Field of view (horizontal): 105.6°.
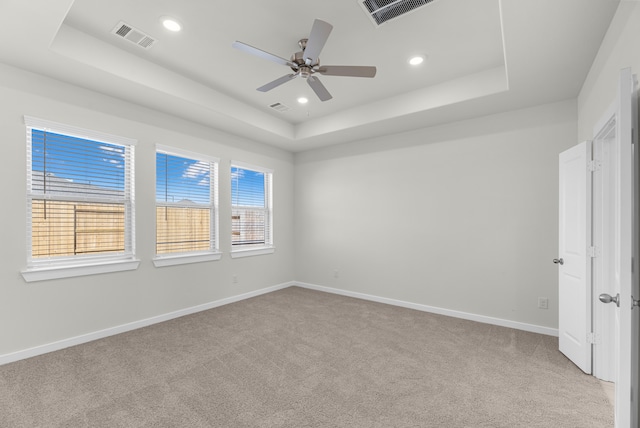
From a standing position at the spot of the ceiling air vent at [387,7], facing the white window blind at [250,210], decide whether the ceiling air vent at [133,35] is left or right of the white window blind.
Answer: left

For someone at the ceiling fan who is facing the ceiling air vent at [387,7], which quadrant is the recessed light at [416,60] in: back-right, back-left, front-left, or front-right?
front-left

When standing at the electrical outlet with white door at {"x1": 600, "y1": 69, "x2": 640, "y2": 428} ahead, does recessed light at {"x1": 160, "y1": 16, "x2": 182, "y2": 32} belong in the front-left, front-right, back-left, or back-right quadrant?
front-right

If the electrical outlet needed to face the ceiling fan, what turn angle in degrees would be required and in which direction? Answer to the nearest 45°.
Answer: approximately 45° to its right

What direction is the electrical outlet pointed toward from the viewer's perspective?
toward the camera

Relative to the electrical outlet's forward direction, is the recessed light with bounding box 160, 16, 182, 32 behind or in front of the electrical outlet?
in front

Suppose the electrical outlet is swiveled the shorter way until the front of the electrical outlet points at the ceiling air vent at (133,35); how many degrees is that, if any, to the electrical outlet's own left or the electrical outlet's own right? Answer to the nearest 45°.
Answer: approximately 45° to the electrical outlet's own right

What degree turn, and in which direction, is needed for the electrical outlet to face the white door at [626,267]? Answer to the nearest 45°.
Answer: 0° — it already faces it

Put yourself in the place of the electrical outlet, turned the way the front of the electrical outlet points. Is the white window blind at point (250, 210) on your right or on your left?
on your right
